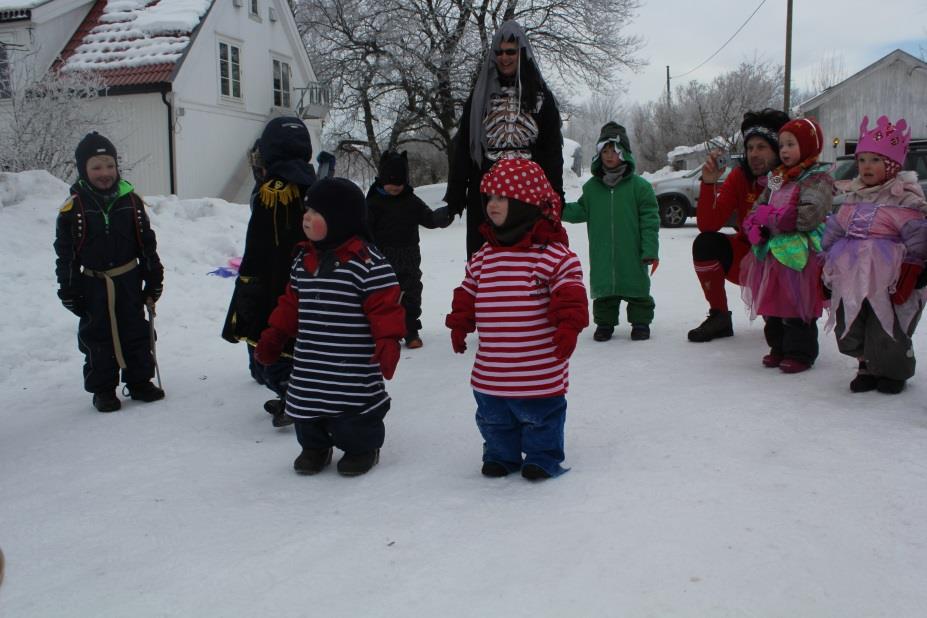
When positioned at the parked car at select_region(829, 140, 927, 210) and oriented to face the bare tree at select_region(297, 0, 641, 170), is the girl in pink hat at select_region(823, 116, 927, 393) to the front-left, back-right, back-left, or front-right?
back-left

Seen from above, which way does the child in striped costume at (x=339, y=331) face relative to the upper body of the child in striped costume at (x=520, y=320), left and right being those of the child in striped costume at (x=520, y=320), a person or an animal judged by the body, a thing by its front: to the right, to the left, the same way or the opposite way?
the same way

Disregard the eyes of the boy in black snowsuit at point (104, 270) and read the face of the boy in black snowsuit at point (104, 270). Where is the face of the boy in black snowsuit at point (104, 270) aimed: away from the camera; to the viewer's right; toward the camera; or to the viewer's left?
toward the camera

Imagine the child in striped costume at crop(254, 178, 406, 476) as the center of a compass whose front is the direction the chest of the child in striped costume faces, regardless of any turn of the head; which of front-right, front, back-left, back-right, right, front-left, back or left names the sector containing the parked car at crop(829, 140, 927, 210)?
back

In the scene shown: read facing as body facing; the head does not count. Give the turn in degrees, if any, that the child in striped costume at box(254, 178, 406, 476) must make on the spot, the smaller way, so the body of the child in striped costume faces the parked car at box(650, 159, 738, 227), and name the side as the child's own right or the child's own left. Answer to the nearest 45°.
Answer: approximately 180°

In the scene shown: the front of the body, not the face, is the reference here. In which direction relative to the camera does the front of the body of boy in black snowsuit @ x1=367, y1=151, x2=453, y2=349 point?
toward the camera

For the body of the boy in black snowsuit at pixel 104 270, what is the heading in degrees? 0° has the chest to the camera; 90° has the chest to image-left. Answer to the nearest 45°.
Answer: approximately 0°

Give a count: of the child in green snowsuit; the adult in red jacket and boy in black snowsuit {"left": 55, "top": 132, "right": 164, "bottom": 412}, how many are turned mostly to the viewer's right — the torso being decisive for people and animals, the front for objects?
0

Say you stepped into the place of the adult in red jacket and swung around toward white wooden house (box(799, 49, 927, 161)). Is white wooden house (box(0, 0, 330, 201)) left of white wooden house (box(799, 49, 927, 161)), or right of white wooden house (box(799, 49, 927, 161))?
left

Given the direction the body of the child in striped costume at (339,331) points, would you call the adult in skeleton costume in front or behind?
behind

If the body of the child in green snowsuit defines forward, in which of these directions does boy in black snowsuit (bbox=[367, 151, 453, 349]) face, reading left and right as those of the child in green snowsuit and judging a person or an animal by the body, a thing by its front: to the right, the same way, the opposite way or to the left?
the same way

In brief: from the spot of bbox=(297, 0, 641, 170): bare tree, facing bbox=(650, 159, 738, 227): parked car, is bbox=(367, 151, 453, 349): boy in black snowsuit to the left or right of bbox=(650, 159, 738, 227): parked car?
right

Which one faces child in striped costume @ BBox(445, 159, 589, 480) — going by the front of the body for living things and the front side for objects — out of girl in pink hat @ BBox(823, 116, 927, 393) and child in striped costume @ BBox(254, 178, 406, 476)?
the girl in pink hat

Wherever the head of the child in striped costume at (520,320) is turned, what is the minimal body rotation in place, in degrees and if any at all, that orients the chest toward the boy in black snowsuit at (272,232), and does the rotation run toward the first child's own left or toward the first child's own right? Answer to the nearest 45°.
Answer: approximately 90° to the first child's own right

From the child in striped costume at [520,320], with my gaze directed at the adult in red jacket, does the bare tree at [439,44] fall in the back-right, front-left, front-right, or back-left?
front-left

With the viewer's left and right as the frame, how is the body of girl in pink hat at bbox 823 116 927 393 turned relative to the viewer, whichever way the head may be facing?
facing the viewer and to the left of the viewer

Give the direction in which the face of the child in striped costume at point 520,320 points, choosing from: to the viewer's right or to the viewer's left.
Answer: to the viewer's left

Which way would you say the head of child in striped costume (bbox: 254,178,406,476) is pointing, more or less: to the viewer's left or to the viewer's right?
to the viewer's left

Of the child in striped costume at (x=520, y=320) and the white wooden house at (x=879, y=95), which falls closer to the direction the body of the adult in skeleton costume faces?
the child in striped costume

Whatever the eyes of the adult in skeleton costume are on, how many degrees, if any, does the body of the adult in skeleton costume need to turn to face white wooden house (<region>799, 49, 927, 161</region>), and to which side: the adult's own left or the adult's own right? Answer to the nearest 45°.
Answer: approximately 135° to the adult's own left
